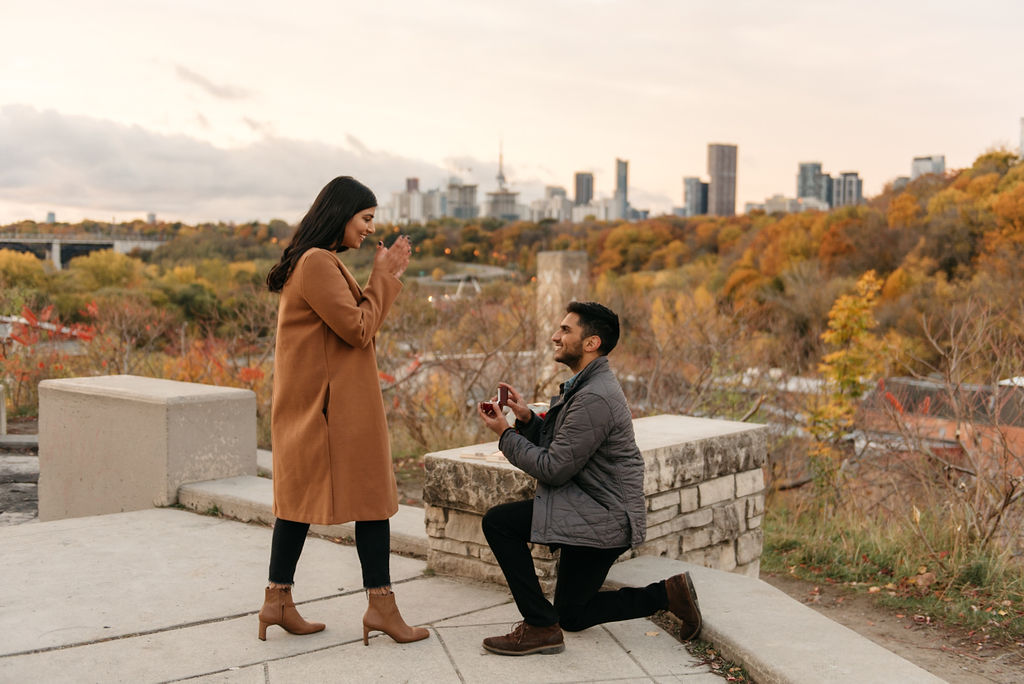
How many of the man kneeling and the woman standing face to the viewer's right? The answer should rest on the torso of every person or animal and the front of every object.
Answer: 1

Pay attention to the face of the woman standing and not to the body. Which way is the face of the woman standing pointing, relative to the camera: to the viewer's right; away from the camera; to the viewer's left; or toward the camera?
to the viewer's right

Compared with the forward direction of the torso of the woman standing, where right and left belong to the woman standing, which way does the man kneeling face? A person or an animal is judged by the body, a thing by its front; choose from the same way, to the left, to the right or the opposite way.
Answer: the opposite way

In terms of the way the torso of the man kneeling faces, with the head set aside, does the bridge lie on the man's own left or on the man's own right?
on the man's own right

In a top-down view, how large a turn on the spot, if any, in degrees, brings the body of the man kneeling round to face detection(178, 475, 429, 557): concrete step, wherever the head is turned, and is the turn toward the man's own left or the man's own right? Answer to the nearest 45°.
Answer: approximately 45° to the man's own right

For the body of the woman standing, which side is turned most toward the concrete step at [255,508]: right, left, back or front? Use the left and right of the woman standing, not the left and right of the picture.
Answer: left

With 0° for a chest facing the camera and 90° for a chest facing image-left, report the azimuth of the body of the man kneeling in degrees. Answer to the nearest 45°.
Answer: approximately 90°

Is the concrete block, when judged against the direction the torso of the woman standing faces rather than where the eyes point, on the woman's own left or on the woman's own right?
on the woman's own left

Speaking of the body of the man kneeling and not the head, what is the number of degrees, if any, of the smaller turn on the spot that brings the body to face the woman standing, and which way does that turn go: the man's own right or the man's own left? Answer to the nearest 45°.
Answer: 0° — they already face them

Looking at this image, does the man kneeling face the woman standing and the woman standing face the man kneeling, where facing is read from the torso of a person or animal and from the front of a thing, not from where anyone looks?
yes

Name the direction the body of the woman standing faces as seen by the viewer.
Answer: to the viewer's right
